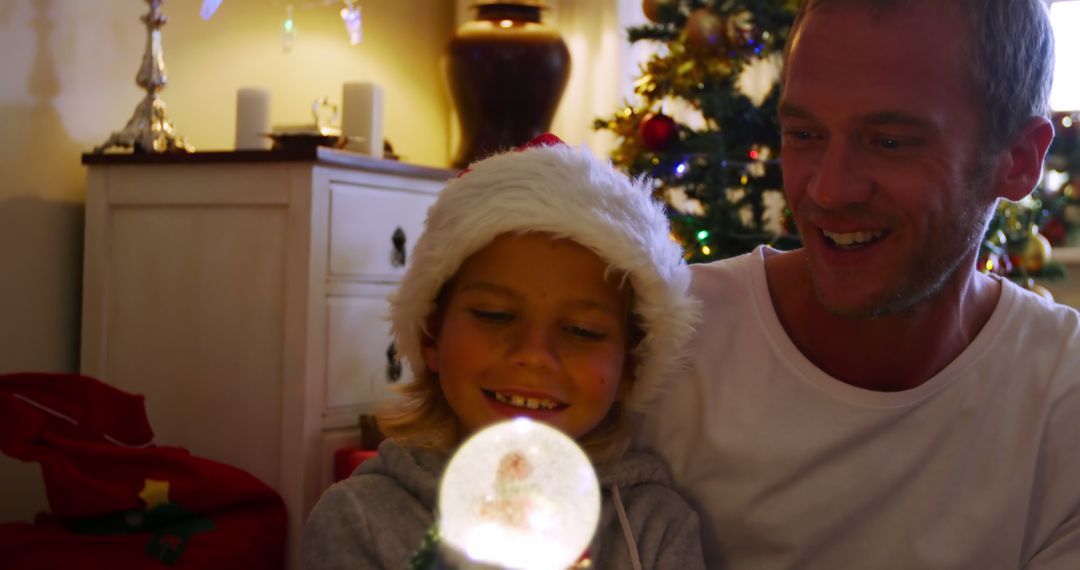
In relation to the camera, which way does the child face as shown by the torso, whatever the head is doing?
toward the camera

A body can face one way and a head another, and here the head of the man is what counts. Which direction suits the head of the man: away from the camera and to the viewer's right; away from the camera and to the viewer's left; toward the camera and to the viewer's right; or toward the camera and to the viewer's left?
toward the camera and to the viewer's left

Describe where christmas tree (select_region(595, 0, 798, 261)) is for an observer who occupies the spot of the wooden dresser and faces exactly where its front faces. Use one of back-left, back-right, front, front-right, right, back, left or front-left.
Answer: front-left

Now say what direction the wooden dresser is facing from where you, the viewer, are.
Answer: facing the viewer and to the right of the viewer

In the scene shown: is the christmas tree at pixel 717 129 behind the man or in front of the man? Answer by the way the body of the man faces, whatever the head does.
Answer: behind

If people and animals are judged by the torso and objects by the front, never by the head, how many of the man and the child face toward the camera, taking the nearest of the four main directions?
2

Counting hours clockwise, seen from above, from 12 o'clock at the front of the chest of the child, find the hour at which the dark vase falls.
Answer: The dark vase is roughly at 6 o'clock from the child.

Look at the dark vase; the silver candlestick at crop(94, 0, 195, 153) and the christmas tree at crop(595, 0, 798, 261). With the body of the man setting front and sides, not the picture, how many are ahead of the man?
0

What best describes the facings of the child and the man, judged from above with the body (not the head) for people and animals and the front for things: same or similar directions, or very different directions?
same or similar directions

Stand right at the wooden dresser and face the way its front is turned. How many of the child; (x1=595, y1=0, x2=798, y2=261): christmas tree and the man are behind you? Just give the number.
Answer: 0

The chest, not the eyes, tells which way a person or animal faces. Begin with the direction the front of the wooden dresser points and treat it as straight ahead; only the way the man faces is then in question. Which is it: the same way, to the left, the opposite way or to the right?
to the right

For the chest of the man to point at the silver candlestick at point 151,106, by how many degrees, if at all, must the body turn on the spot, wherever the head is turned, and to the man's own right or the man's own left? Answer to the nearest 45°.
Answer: approximately 135° to the man's own right

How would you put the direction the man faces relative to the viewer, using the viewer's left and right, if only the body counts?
facing the viewer
